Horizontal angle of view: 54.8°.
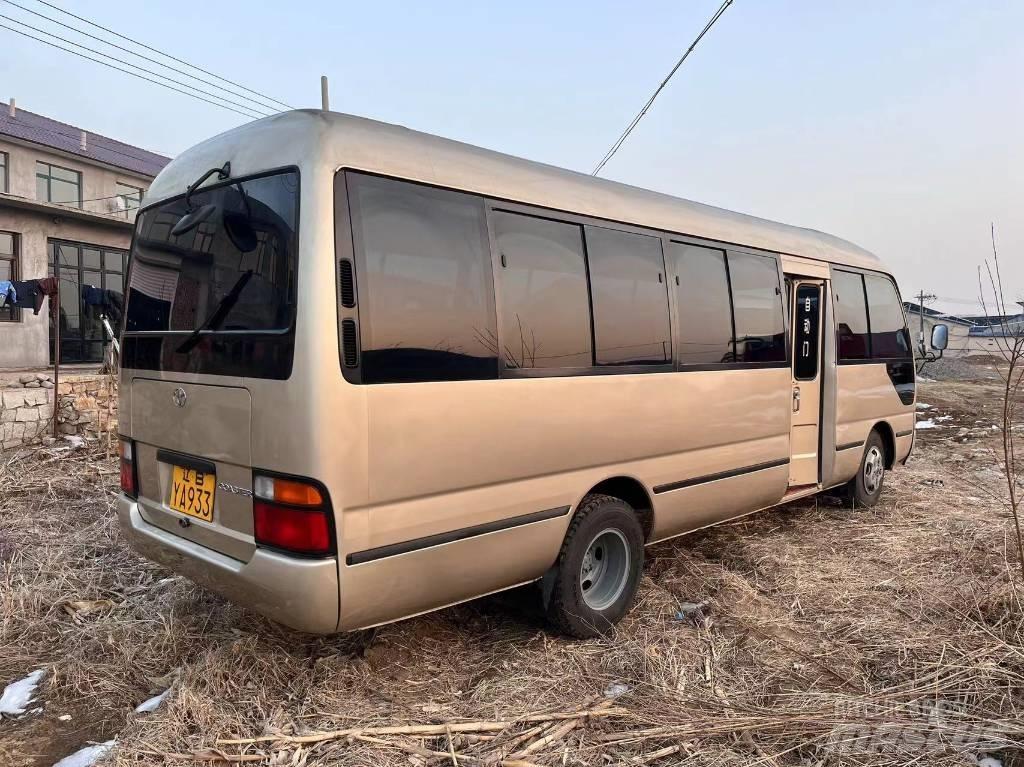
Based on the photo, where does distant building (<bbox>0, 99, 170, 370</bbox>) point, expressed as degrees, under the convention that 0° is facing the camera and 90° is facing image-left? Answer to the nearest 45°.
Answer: approximately 315°

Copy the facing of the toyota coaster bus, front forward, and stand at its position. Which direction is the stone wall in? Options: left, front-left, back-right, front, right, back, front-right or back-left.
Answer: left

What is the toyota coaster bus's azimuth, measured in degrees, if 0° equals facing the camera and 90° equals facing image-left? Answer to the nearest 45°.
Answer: approximately 225°

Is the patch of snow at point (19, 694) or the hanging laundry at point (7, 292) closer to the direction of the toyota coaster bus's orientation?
the hanging laundry

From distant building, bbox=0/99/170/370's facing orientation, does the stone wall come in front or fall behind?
in front

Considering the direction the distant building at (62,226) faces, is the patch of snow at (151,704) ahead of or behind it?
ahead

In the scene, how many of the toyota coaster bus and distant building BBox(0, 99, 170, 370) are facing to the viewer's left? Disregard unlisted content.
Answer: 0

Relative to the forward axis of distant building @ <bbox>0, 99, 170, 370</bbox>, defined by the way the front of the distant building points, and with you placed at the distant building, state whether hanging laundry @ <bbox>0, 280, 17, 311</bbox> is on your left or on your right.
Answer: on your right

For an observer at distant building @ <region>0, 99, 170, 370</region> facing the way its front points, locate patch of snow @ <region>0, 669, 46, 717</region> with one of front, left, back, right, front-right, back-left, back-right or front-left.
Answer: front-right

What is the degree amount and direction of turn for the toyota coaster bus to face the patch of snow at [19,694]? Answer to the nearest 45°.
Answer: approximately 135° to its left
